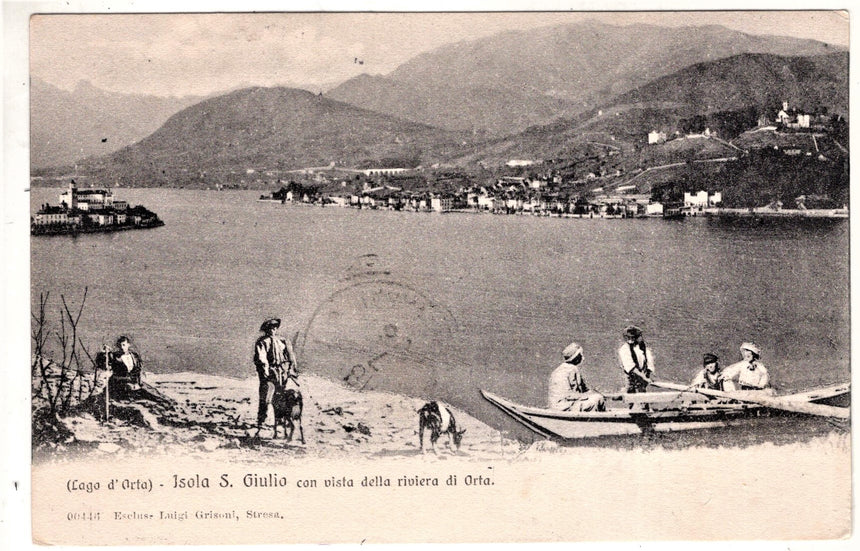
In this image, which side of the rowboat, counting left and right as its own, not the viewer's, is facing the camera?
left

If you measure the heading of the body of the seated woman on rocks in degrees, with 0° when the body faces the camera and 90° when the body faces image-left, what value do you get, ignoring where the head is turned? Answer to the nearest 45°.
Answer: approximately 315°

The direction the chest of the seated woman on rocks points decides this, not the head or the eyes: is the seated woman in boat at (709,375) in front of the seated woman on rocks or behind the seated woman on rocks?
in front

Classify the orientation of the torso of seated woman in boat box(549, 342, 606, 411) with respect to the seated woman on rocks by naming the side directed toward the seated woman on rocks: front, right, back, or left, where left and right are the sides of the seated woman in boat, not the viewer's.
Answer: back

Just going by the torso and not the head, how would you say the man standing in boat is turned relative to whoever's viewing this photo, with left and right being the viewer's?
facing the viewer

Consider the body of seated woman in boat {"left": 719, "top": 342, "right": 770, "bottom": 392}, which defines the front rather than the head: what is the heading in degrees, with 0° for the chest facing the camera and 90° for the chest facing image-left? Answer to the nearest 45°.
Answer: approximately 45°

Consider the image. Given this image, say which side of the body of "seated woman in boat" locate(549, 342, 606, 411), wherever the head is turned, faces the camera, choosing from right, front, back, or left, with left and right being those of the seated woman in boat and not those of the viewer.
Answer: right
